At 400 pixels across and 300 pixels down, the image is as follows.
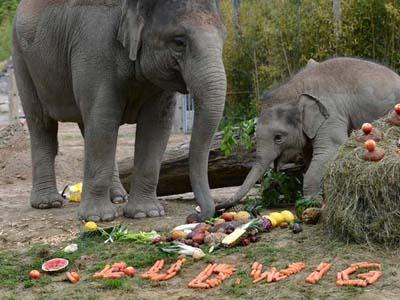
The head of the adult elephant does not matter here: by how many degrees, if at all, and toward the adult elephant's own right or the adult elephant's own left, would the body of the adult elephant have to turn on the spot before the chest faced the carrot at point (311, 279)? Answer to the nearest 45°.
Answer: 0° — it already faces it

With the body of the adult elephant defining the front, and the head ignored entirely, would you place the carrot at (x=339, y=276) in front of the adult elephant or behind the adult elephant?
in front

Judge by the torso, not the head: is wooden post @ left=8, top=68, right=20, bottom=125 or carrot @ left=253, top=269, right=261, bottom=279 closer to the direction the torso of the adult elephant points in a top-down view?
the carrot

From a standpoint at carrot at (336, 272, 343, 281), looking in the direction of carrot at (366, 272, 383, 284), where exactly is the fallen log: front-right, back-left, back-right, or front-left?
back-left

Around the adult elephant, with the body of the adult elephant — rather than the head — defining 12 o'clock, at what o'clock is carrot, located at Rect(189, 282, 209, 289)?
The carrot is roughly at 1 o'clock from the adult elephant.

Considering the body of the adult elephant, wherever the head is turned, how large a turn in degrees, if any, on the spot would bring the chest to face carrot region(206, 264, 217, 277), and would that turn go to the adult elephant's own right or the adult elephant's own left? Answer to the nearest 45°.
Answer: approximately 45° to the adult elephant's own right

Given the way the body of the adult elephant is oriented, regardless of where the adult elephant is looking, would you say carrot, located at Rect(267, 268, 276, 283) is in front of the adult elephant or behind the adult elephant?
in front

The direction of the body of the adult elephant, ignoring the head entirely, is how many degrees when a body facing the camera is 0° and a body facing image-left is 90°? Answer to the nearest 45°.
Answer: approximately 315°
